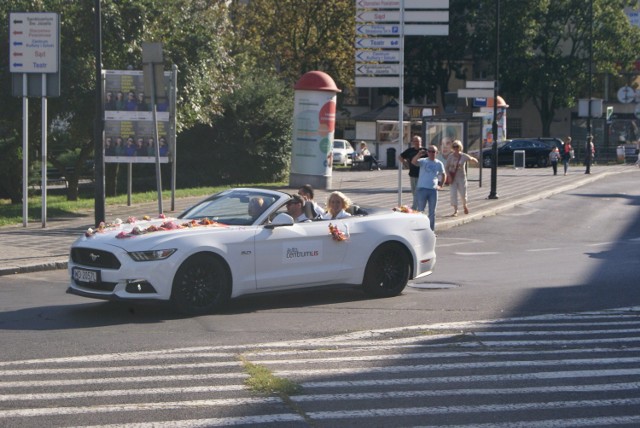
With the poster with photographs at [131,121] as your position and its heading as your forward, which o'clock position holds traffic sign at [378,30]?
The traffic sign is roughly at 9 o'clock from the poster with photographs.

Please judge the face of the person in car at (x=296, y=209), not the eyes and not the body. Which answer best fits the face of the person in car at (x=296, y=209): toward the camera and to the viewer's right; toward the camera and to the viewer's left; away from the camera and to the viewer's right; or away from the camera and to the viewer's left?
toward the camera and to the viewer's left

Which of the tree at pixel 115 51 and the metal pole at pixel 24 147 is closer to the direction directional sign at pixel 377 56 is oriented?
the metal pole

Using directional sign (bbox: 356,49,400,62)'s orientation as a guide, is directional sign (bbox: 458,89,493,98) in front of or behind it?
behind

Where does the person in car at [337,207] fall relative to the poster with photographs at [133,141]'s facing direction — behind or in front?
in front

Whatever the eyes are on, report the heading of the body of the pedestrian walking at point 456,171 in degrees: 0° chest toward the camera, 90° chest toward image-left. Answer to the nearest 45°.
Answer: approximately 0°

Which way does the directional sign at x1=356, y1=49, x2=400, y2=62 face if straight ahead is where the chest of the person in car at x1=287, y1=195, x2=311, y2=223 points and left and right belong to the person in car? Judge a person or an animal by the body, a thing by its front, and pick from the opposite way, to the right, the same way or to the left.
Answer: to the left

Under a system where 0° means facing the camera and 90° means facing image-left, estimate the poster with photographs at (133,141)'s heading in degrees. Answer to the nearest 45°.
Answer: approximately 0°

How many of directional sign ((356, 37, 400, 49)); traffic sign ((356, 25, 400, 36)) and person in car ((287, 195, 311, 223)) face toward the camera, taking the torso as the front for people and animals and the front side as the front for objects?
2

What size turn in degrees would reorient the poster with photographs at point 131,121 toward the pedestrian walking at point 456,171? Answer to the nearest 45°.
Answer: approximately 90° to its left

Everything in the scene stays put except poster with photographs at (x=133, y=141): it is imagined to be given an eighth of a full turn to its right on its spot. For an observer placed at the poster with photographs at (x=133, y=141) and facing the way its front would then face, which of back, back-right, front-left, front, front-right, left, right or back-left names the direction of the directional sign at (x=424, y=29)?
back-left
